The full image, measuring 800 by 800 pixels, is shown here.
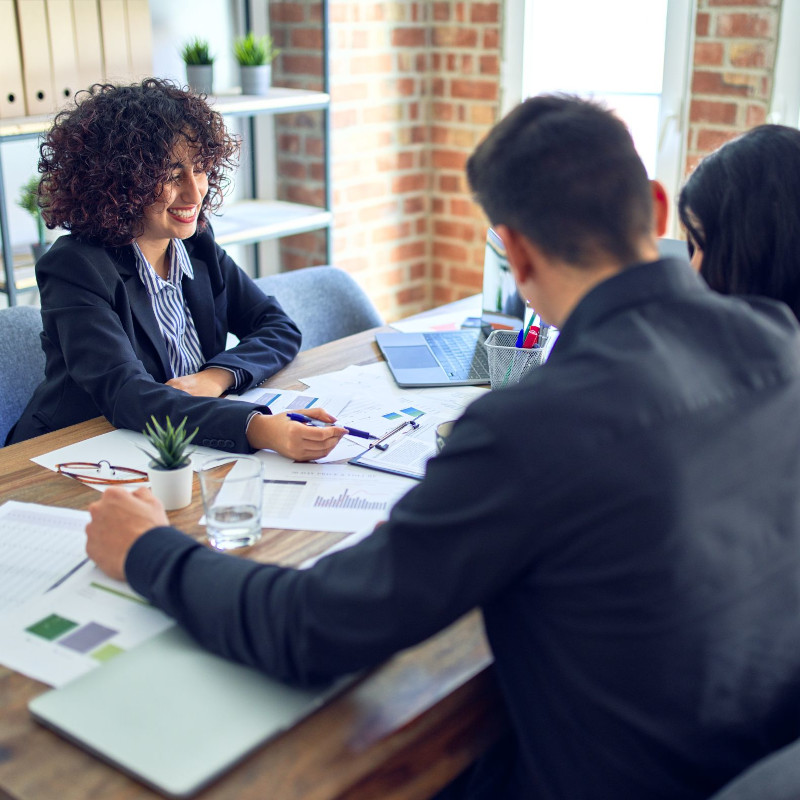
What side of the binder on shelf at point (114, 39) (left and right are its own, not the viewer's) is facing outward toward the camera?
front

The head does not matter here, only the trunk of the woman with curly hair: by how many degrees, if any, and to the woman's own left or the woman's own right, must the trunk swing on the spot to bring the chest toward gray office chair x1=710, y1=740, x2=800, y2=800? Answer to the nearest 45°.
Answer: approximately 45° to the woman's own right

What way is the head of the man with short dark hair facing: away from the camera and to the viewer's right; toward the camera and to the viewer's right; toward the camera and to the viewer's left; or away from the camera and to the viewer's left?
away from the camera and to the viewer's left

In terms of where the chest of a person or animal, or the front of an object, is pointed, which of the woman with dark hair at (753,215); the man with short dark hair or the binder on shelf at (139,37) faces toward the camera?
the binder on shelf

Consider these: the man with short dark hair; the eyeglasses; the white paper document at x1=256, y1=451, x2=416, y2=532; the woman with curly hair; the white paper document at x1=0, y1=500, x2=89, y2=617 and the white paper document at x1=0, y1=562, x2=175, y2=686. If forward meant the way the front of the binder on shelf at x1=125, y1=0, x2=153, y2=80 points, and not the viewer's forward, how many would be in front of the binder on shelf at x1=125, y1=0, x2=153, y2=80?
6

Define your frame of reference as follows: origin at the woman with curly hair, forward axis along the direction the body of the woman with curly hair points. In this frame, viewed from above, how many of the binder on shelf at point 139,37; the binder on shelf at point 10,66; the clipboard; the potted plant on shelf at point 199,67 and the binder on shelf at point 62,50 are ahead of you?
1

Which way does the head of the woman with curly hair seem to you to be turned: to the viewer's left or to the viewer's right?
to the viewer's right

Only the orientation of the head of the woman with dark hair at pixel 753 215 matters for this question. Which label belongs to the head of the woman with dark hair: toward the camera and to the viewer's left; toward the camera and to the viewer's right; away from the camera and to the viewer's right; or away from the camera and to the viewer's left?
away from the camera and to the viewer's left

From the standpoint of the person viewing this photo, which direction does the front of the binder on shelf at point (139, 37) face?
facing the viewer

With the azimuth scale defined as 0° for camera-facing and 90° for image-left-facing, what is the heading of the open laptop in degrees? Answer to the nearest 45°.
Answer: approximately 90°

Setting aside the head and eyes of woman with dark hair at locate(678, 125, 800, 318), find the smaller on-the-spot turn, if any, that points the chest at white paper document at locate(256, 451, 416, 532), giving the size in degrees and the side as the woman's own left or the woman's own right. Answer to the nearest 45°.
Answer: approximately 90° to the woman's own left

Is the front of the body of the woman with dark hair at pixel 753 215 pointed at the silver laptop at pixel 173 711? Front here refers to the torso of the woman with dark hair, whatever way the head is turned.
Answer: no

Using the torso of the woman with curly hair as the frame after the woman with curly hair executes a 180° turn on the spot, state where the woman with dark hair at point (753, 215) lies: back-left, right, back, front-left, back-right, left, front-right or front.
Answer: back

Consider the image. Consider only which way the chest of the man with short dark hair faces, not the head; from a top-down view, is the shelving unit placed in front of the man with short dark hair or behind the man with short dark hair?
in front

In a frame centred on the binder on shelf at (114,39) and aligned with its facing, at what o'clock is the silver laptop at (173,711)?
The silver laptop is roughly at 12 o'clock from the binder on shelf.

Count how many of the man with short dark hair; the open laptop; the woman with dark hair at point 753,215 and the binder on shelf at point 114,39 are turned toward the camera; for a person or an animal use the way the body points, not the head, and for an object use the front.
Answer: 1

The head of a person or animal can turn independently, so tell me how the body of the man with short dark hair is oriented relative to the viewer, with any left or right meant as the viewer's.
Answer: facing away from the viewer and to the left of the viewer

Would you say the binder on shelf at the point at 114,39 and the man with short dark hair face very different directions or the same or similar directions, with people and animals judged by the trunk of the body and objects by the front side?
very different directions

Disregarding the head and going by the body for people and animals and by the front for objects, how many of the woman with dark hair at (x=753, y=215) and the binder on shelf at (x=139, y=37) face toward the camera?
1
